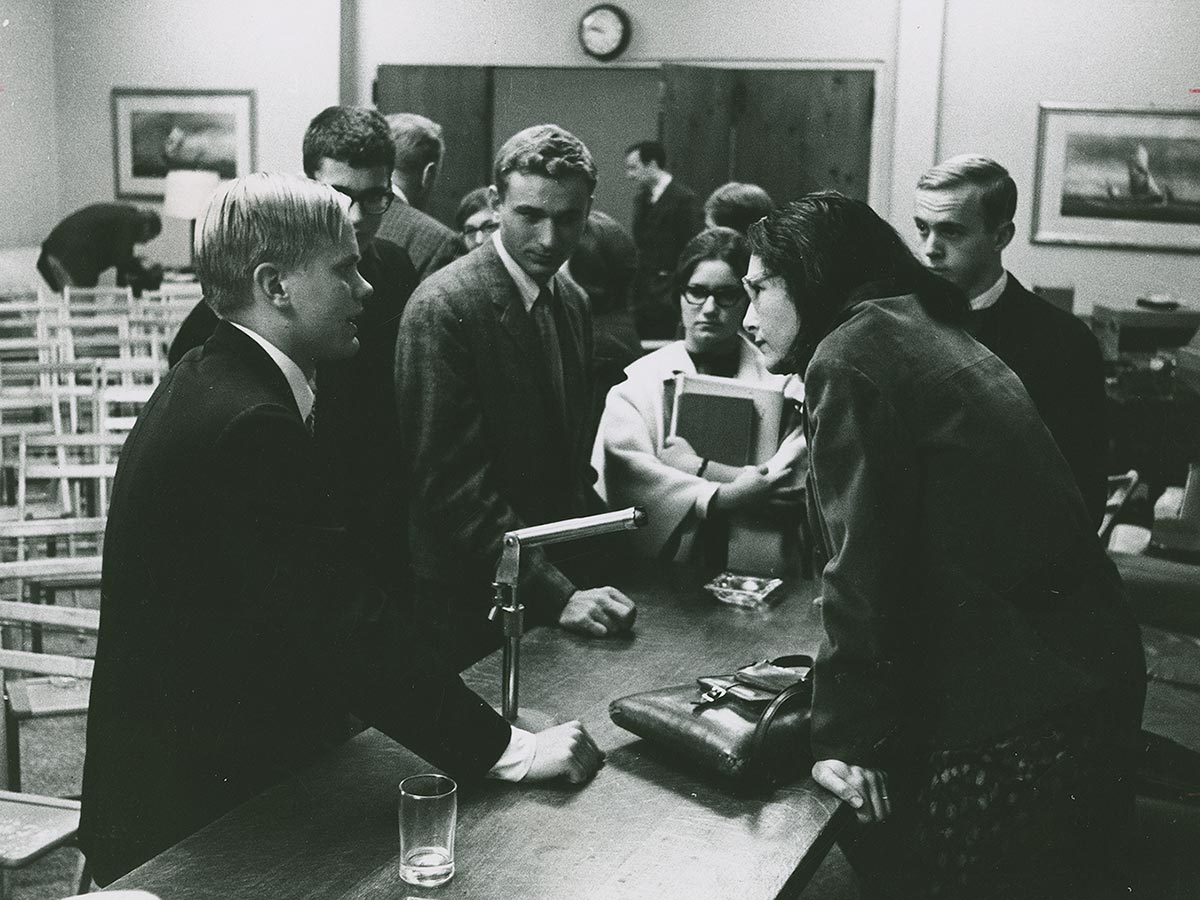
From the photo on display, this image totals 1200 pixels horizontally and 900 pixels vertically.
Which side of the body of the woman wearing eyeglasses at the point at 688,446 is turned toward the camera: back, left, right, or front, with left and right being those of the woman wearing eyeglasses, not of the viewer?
front

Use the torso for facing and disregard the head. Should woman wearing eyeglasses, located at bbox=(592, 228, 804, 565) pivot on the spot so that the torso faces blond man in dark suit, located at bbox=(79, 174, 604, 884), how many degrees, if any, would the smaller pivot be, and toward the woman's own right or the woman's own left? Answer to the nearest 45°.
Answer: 0° — they already face them

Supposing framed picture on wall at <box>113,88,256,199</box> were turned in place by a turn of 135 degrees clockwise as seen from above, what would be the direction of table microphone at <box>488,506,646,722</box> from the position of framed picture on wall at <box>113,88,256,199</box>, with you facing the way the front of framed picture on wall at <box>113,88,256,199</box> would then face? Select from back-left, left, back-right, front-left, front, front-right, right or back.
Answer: back-left

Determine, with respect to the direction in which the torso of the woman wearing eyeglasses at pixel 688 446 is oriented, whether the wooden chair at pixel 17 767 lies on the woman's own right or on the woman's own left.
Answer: on the woman's own right

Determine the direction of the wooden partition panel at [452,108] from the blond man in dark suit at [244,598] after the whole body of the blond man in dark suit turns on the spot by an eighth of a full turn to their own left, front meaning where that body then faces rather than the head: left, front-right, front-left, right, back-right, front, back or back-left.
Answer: front-left

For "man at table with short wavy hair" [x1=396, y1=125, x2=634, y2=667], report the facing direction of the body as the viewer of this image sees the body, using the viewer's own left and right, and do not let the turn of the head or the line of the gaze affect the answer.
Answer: facing the viewer and to the right of the viewer

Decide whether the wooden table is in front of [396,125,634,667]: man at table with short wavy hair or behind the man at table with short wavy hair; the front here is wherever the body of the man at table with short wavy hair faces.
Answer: in front

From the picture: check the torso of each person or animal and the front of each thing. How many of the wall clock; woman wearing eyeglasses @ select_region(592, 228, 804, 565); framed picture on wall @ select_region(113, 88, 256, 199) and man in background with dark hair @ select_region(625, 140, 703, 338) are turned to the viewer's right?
0

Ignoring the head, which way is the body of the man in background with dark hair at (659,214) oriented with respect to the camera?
to the viewer's left

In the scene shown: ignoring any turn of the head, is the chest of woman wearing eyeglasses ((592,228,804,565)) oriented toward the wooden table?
yes

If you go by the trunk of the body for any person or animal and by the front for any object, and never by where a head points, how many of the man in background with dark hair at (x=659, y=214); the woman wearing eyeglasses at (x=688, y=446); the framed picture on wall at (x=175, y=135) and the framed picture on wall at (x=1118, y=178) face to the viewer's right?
0

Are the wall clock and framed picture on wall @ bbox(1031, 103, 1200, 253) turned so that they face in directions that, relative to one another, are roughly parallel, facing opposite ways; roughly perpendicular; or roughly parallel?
roughly parallel

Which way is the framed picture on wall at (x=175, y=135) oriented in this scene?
toward the camera

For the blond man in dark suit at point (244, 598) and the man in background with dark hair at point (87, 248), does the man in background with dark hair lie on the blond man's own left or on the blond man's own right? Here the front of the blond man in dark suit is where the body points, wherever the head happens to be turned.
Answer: on the blond man's own left

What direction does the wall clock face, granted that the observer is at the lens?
facing the viewer

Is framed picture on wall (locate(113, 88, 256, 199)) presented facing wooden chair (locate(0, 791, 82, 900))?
yes

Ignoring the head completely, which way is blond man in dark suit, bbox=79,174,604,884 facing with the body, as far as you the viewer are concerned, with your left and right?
facing to the right of the viewer

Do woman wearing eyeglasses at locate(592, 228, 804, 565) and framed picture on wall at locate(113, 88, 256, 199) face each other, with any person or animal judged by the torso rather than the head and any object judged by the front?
no

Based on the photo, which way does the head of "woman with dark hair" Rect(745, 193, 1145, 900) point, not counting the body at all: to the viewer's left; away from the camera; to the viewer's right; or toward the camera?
to the viewer's left
